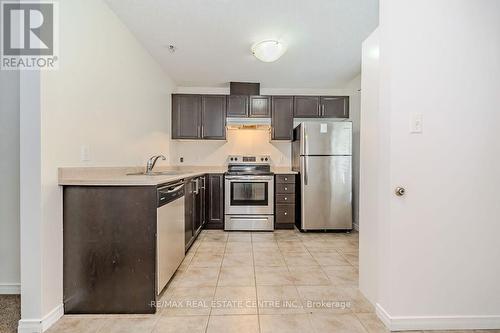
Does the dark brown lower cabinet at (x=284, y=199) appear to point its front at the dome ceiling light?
yes

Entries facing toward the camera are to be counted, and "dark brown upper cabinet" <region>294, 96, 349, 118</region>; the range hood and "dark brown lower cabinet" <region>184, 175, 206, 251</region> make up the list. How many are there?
2

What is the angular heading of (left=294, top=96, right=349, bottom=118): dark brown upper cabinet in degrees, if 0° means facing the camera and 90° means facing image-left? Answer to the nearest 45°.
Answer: approximately 0°

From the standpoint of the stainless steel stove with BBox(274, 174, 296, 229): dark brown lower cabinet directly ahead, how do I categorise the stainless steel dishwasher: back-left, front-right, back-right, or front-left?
back-right

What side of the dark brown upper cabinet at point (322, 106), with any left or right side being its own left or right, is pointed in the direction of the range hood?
right

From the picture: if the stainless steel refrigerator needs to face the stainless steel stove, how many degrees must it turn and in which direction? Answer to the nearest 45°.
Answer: approximately 90° to its right

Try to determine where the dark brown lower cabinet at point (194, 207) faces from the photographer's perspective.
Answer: facing to the right of the viewer

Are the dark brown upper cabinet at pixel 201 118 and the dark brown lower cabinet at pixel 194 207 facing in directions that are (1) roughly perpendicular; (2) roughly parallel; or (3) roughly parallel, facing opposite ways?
roughly perpendicular
